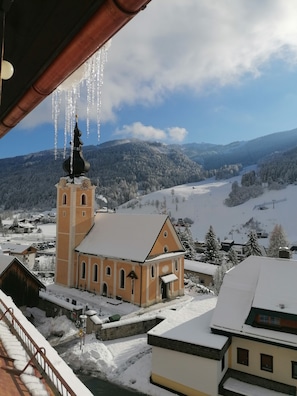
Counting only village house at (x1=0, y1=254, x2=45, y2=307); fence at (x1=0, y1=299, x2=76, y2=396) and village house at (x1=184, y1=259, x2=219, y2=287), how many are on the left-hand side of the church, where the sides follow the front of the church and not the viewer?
1

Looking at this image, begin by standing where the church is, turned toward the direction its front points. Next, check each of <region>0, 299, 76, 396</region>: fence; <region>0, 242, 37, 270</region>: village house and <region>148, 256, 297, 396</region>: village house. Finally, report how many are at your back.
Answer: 1

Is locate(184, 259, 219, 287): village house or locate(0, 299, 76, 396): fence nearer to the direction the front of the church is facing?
the fence
